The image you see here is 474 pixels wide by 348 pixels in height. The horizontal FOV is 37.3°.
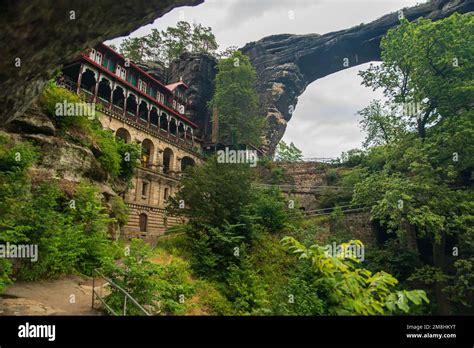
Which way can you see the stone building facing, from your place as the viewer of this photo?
facing the viewer and to the right of the viewer

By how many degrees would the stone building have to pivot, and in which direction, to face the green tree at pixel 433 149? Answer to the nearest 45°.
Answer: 0° — it already faces it

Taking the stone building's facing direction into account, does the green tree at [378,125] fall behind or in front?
in front

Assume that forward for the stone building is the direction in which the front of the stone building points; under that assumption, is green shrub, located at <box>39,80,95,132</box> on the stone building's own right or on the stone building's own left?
on the stone building's own right

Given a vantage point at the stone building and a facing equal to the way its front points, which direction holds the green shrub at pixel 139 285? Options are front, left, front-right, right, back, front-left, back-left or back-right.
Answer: front-right

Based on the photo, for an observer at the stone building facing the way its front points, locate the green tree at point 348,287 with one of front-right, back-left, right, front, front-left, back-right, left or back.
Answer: front-right

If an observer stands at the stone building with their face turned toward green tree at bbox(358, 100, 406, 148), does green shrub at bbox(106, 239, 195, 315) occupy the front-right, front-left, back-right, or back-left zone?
front-right

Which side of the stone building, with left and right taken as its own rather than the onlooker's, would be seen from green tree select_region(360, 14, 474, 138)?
front
